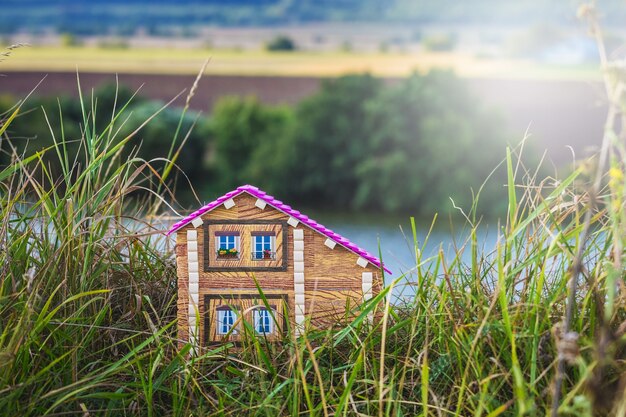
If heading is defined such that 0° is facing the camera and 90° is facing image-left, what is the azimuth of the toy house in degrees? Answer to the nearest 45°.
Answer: approximately 0°
